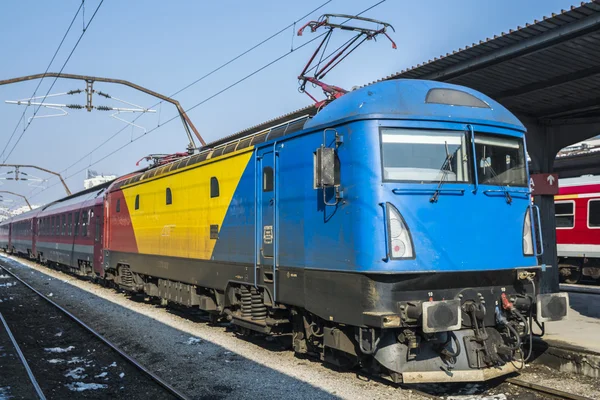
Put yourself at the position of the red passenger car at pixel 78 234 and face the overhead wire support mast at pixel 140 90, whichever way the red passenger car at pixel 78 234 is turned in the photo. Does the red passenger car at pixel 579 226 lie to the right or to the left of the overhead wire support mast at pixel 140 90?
left

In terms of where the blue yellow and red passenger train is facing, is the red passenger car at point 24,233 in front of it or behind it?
behind

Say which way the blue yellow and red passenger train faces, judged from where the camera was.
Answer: facing the viewer and to the right of the viewer

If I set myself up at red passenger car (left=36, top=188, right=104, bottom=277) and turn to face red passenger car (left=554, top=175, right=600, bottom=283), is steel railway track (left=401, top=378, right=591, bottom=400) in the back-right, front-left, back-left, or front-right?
front-right

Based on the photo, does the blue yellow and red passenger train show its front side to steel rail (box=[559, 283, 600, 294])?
no

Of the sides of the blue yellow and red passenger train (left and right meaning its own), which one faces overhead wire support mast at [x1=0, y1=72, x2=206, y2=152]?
back

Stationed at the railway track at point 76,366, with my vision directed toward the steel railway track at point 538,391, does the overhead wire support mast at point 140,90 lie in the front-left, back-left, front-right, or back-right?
back-left

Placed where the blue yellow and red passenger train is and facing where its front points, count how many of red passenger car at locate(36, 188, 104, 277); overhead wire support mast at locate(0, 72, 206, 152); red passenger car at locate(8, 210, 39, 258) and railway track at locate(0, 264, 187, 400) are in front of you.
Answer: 0

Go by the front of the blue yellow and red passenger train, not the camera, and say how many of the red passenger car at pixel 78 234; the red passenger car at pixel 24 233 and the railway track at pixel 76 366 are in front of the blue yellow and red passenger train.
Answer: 0

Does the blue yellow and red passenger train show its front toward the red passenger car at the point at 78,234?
no

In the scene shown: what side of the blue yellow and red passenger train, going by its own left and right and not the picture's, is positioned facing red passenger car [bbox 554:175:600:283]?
left
